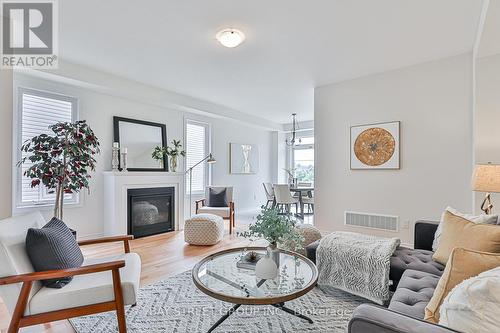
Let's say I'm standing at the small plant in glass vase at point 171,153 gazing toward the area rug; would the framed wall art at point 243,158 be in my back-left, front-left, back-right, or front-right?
back-left

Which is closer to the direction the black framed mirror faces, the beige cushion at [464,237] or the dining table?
the beige cushion

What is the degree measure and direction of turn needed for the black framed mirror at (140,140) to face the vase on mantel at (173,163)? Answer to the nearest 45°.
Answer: approximately 45° to its left

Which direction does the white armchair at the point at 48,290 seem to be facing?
to the viewer's right

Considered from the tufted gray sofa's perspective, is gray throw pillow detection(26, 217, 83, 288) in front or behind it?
in front

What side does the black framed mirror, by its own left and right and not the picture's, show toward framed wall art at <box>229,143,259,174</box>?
left

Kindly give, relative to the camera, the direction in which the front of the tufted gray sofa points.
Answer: facing to the left of the viewer

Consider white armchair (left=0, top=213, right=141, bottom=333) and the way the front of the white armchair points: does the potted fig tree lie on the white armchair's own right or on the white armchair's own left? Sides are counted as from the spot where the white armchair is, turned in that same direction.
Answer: on the white armchair's own left

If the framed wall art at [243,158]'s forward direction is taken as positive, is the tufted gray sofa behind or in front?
in front

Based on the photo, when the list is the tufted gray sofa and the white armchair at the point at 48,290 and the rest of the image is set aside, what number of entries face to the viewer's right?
1

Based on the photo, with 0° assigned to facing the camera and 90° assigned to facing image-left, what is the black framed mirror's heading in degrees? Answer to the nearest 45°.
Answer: approximately 315°
